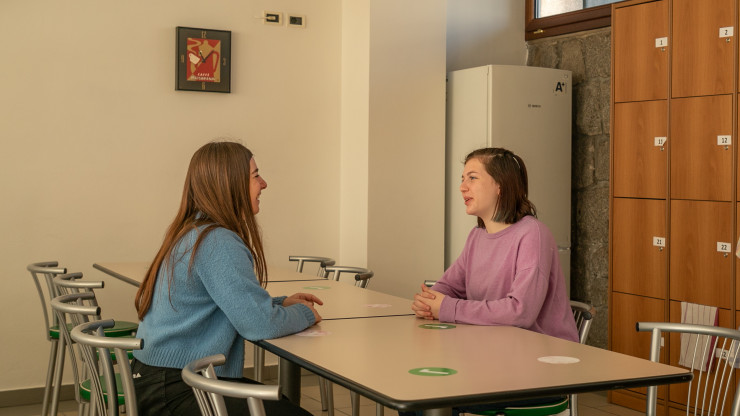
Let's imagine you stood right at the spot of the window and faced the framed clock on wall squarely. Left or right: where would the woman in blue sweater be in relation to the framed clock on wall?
left

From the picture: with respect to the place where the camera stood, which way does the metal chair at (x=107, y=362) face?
facing away from the viewer and to the right of the viewer

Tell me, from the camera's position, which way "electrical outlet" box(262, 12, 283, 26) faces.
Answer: facing the viewer

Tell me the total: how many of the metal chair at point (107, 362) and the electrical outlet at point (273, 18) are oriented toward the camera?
1

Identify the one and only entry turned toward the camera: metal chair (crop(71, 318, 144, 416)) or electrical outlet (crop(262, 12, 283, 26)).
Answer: the electrical outlet

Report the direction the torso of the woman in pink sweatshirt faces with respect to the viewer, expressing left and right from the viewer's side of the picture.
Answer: facing the viewer and to the left of the viewer

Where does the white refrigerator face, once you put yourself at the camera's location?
facing the viewer and to the right of the viewer

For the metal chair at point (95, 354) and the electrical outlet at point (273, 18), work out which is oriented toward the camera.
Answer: the electrical outlet

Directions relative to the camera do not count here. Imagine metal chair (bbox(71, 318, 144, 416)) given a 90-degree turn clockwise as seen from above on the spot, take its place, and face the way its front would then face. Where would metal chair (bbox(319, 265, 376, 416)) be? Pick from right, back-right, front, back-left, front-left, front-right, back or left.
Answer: left

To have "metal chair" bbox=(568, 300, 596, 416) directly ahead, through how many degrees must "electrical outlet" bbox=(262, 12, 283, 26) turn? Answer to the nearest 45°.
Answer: approximately 45° to its left

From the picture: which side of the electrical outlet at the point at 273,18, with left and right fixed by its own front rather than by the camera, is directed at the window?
left

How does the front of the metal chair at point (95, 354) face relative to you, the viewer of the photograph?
facing away from the viewer and to the right of the viewer

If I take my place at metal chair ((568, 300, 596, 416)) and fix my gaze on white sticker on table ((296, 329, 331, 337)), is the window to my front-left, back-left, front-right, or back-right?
back-right

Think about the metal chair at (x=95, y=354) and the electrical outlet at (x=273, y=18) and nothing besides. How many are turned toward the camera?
1
